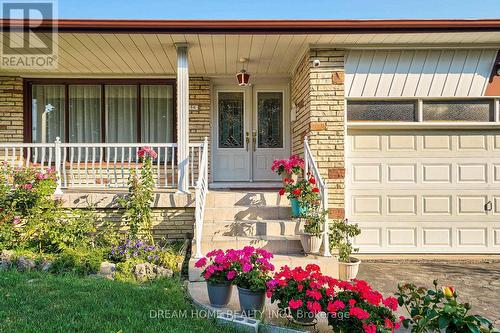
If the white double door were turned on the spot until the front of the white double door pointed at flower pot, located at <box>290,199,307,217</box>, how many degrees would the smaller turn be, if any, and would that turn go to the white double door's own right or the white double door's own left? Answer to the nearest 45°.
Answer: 0° — it already faces it

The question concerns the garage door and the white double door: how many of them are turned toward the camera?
2

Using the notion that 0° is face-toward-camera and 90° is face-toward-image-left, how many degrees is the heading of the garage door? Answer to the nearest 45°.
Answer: approximately 0°

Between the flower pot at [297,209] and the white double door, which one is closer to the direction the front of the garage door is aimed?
the flower pot

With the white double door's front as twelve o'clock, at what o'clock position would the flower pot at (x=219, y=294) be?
The flower pot is roughly at 12 o'clock from the white double door.

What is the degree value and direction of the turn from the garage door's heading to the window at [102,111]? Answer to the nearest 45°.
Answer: approximately 90° to its right

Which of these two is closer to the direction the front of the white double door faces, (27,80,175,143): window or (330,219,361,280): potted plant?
the potted plant

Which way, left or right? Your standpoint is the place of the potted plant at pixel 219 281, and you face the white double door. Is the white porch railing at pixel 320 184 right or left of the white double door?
right

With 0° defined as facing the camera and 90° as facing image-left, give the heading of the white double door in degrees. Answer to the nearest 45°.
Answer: approximately 0°

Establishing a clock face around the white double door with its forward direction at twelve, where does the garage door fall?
The garage door is roughly at 10 o'clock from the white double door.
